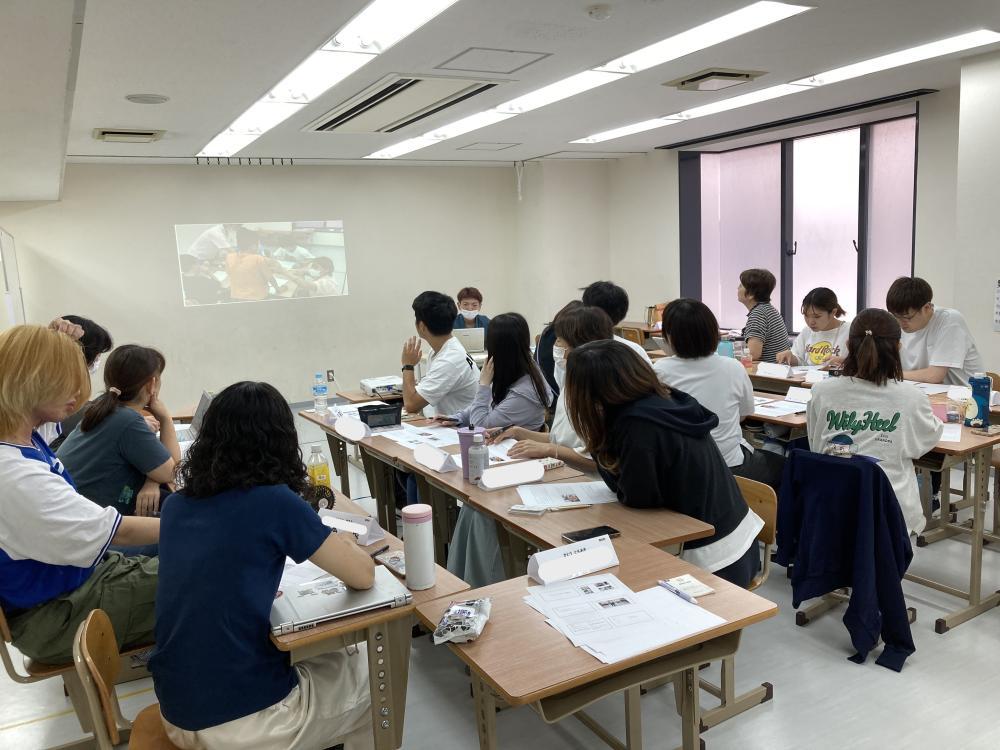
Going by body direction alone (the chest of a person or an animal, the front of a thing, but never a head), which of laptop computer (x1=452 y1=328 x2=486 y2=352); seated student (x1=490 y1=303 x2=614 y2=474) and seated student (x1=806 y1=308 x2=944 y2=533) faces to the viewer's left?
seated student (x1=490 y1=303 x2=614 y2=474)

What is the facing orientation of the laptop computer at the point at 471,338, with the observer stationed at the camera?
facing away from the viewer

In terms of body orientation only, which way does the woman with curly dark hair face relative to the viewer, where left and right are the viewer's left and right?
facing away from the viewer and to the right of the viewer

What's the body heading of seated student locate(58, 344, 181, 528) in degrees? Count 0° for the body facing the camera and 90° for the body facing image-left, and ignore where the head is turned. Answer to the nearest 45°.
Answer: approximately 225°

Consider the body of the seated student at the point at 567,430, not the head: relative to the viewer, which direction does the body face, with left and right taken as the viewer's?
facing to the left of the viewer

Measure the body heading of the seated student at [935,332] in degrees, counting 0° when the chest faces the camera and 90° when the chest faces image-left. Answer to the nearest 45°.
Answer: approximately 45°

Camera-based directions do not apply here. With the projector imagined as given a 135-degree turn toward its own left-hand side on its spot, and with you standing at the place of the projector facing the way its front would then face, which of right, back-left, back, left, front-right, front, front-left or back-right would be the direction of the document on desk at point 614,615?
front
